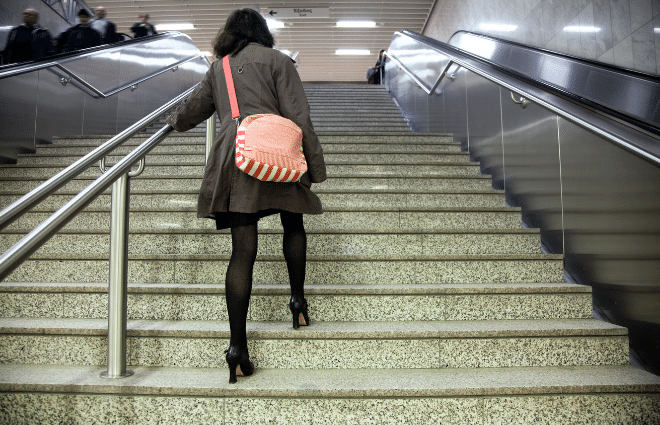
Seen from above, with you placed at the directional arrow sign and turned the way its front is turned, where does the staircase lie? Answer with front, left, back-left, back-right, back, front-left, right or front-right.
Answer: front

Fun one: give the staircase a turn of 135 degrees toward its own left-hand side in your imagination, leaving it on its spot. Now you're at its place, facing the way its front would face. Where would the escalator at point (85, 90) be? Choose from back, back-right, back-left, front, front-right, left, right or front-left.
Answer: left

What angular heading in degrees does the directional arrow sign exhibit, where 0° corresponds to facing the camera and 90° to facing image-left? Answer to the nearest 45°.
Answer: approximately 0°

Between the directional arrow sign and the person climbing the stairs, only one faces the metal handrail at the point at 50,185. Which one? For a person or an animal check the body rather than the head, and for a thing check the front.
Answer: the directional arrow sign

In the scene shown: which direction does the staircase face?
toward the camera

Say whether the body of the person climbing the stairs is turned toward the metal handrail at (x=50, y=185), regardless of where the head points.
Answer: no

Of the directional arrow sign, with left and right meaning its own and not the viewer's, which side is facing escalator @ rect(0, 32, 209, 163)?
front

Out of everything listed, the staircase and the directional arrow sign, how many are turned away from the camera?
0

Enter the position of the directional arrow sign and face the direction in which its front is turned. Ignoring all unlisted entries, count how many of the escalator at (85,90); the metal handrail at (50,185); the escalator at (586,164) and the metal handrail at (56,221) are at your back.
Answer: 0

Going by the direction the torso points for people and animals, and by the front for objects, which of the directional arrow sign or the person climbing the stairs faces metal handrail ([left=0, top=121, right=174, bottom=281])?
the directional arrow sign
